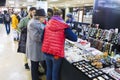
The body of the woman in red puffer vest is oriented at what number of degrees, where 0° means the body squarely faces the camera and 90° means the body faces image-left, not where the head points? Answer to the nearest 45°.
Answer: approximately 225°

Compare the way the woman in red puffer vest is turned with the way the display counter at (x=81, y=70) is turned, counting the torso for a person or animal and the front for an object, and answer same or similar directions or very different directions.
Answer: very different directions

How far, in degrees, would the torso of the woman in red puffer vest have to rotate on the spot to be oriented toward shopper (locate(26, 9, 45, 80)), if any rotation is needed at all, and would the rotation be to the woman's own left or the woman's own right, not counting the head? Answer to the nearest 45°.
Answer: approximately 90° to the woman's own left
